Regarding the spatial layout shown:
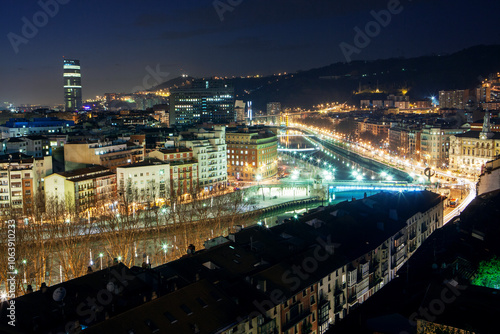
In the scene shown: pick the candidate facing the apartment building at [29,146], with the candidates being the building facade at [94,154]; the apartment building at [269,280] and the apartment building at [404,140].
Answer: the apartment building at [404,140]

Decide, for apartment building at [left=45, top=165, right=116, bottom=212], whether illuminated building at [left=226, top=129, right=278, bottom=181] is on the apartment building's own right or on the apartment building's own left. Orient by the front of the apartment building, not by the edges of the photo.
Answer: on the apartment building's own left

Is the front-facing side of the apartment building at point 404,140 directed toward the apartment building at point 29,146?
yes

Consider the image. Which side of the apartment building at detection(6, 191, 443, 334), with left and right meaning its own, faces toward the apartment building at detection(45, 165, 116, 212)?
back

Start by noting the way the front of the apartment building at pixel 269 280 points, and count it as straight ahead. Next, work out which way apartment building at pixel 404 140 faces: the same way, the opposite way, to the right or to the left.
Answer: to the right

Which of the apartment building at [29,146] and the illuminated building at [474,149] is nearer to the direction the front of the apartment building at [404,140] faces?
the apartment building

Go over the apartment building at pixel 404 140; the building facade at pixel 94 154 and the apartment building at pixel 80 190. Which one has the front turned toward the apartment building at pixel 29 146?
the apartment building at pixel 404 140

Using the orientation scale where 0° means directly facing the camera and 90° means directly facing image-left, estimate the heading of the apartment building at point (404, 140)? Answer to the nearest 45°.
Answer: approximately 45°

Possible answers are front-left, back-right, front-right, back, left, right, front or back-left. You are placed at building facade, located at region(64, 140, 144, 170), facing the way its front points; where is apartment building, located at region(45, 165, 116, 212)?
front-right

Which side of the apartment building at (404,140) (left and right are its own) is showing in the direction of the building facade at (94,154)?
front
